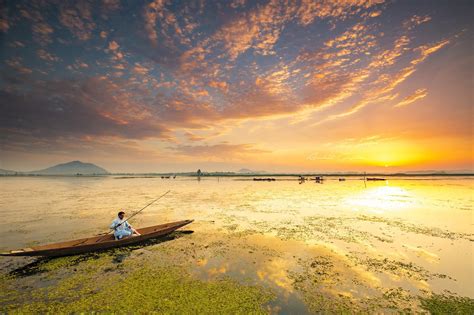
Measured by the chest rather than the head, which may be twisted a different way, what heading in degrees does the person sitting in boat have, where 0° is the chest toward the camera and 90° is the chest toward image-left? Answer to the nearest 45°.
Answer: approximately 315°
